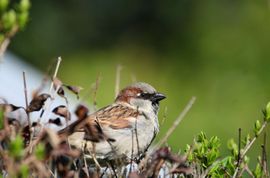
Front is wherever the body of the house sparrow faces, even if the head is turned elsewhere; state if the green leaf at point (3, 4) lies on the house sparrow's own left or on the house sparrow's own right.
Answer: on the house sparrow's own right

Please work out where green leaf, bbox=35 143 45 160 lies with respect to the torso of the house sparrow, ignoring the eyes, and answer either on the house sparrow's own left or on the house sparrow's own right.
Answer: on the house sparrow's own right

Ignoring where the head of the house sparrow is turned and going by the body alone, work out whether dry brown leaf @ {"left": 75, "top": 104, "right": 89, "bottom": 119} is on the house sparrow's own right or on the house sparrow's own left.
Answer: on the house sparrow's own right

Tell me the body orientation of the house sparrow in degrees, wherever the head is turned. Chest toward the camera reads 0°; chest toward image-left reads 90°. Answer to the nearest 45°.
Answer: approximately 270°

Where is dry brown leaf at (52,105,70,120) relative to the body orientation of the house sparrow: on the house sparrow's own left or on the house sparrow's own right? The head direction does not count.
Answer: on the house sparrow's own right
